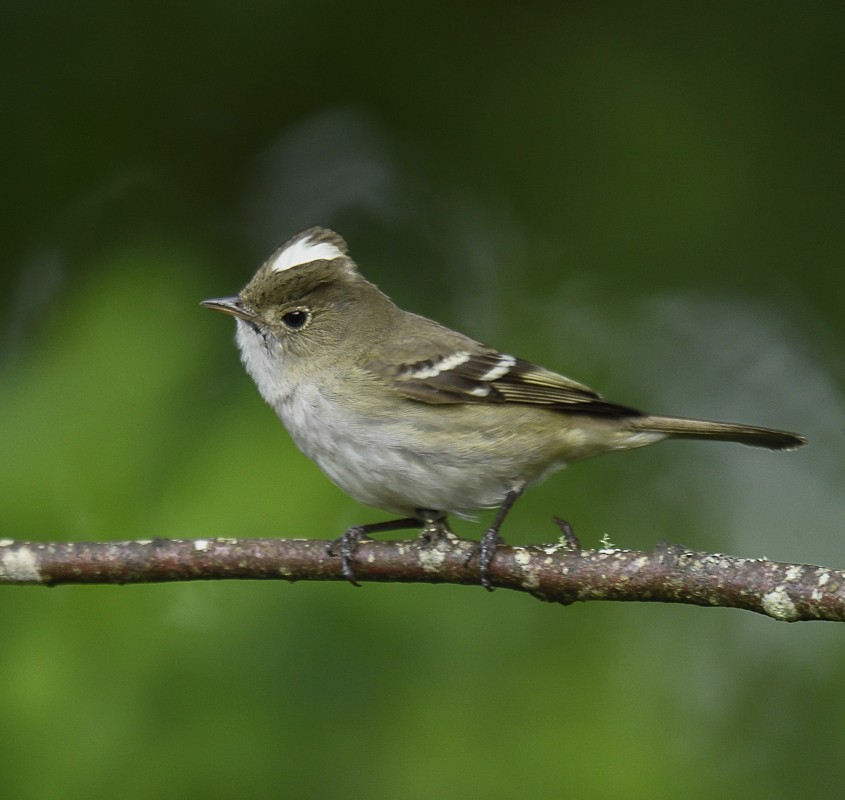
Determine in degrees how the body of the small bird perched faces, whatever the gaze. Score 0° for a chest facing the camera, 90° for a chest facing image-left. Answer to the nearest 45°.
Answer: approximately 90°
